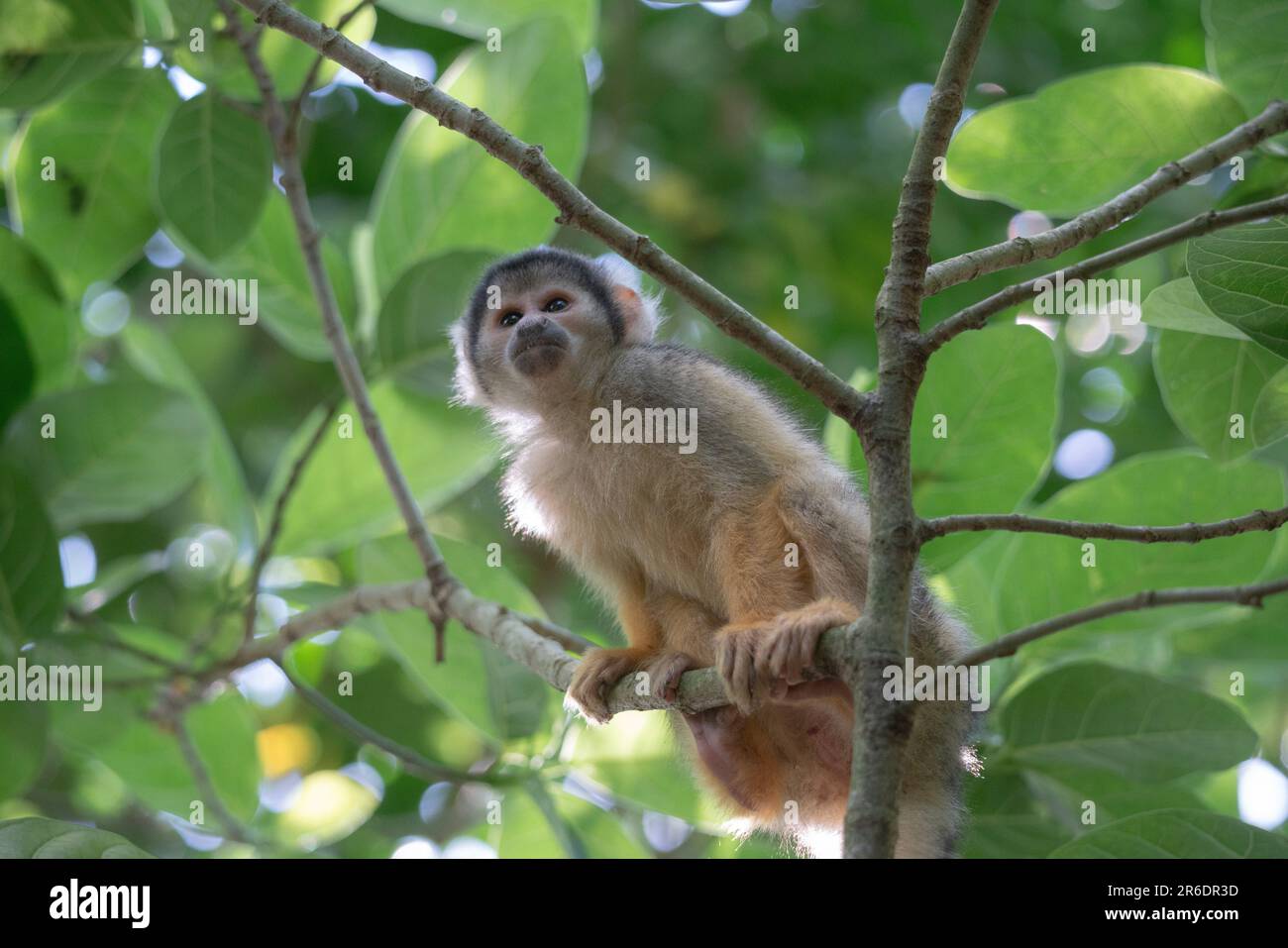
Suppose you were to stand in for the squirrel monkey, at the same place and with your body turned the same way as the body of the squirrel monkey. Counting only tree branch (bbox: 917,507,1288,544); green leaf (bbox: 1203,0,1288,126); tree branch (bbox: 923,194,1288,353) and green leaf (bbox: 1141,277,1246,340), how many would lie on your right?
0

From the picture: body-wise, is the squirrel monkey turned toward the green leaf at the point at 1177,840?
no

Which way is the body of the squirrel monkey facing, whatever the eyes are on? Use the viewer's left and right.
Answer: facing the viewer and to the left of the viewer

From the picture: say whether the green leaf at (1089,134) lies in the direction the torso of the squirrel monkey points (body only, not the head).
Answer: no

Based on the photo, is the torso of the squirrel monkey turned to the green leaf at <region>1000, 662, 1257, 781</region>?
no

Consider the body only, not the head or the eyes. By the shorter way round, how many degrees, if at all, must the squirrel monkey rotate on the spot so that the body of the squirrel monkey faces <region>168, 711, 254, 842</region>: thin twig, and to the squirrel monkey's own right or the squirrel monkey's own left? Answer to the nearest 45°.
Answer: approximately 90° to the squirrel monkey's own right

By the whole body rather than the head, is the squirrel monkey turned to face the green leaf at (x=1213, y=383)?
no
